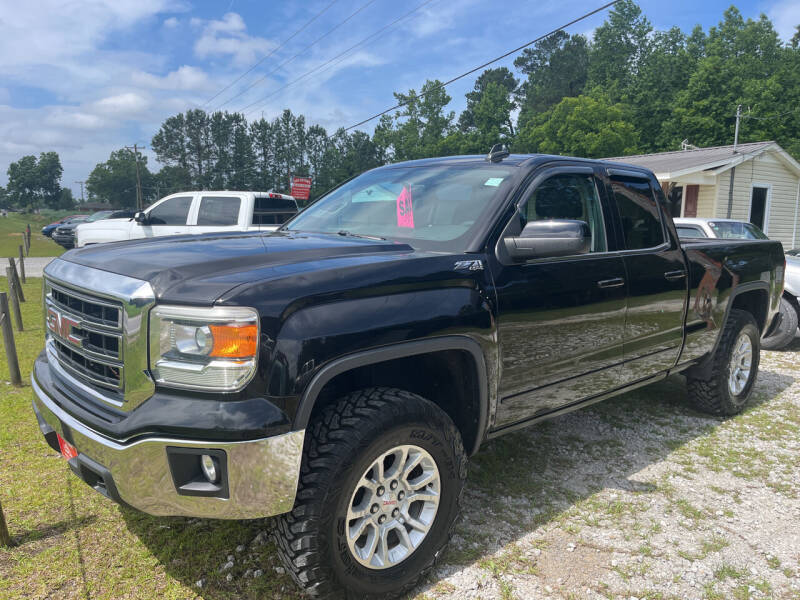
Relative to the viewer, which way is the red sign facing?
toward the camera

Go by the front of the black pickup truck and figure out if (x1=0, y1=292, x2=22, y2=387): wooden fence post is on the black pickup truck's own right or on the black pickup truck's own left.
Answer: on the black pickup truck's own right

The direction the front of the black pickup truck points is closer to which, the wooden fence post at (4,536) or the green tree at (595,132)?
the wooden fence post

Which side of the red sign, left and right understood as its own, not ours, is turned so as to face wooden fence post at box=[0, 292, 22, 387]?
front

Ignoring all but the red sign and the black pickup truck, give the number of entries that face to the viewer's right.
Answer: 0

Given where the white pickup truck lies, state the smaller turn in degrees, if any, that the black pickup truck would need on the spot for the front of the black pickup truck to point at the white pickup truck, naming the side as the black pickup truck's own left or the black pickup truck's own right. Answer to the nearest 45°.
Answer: approximately 135° to the black pickup truck's own right

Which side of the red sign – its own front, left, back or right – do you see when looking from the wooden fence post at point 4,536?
front

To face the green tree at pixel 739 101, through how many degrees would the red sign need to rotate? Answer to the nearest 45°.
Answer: approximately 90° to its left

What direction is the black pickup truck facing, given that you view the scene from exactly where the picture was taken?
facing the viewer and to the left of the viewer

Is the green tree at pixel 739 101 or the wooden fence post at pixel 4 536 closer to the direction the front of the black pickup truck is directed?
the wooden fence post

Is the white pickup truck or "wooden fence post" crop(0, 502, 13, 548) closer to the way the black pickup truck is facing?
the wooden fence post

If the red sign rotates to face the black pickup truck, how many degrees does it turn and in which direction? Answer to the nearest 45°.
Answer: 0° — it already faces it
